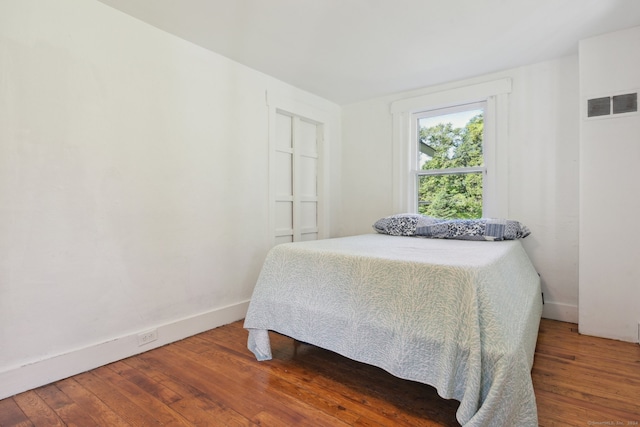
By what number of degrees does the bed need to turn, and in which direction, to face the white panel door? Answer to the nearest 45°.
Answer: approximately 90° to its right

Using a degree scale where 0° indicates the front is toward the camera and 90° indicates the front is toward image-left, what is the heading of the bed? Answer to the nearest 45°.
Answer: approximately 45°
